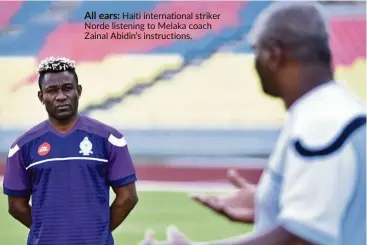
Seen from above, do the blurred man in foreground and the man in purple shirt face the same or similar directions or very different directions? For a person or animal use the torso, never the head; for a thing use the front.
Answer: very different directions

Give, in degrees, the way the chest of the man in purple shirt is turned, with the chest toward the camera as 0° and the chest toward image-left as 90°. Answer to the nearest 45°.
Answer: approximately 0°

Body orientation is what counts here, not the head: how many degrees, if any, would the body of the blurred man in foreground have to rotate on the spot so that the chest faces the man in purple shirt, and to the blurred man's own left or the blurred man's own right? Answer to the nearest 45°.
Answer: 0° — they already face them

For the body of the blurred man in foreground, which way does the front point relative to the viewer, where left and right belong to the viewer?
facing away from the viewer and to the left of the viewer

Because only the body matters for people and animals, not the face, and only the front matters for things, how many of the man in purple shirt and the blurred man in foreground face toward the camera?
1

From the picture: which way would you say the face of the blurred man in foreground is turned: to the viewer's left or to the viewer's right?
to the viewer's left

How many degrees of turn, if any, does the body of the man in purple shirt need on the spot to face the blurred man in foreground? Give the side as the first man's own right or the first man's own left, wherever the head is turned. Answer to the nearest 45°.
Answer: approximately 45° to the first man's own left
